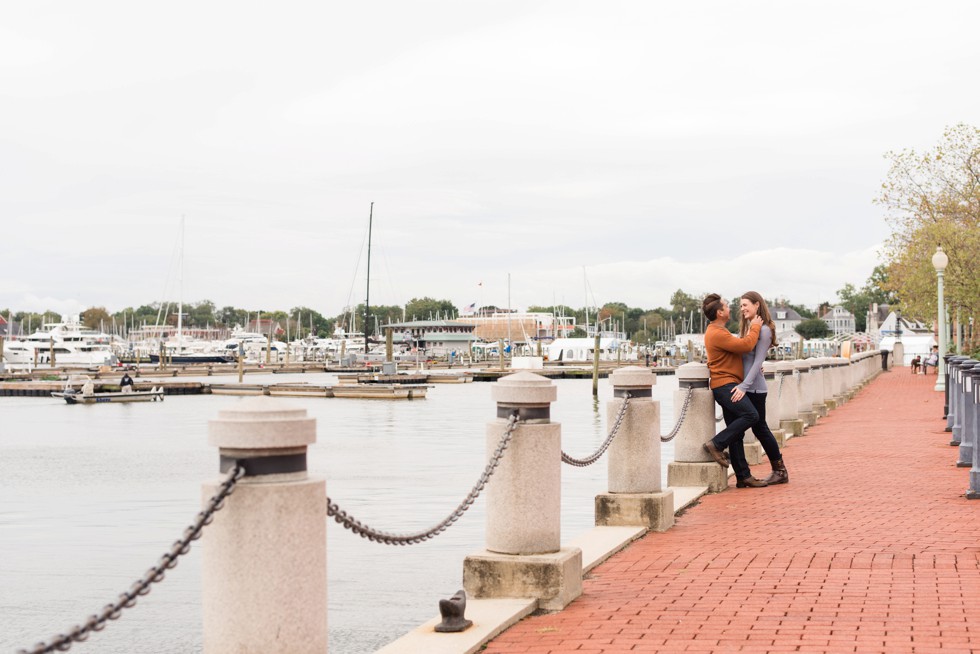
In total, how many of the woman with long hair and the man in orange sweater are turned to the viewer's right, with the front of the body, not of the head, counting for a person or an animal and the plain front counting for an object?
1

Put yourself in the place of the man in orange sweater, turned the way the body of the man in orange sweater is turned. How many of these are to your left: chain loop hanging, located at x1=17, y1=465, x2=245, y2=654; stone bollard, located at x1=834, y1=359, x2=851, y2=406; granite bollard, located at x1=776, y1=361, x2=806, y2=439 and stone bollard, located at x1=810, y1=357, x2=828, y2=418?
3

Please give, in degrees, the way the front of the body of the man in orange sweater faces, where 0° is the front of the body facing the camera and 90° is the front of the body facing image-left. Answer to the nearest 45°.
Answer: approximately 270°

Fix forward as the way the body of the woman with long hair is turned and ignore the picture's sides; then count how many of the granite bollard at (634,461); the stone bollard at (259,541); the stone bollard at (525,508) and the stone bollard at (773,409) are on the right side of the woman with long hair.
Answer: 1

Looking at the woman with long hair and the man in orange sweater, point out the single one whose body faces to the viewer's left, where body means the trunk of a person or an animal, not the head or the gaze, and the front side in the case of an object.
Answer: the woman with long hair

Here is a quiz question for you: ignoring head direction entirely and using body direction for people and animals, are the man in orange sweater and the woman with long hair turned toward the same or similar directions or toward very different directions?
very different directions

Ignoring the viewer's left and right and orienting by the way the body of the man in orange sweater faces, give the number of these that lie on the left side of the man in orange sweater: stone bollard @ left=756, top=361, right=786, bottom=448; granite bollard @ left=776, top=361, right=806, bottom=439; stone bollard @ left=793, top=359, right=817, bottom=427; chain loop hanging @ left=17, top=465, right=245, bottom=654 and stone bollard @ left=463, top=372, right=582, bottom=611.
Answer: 3

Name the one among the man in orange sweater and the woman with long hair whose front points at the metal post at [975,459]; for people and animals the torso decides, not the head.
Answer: the man in orange sweater

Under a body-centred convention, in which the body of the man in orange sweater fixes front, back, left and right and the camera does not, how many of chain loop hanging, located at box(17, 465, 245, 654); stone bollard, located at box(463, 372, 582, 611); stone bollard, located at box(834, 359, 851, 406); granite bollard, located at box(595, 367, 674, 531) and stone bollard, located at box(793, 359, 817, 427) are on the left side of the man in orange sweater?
2

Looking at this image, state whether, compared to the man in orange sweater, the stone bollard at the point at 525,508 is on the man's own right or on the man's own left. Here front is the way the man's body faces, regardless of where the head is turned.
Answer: on the man's own right

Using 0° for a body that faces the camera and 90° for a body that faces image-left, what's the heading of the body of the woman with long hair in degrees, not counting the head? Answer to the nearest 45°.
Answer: approximately 90°

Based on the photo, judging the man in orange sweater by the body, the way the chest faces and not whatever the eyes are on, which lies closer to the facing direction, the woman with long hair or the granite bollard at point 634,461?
the woman with long hair
